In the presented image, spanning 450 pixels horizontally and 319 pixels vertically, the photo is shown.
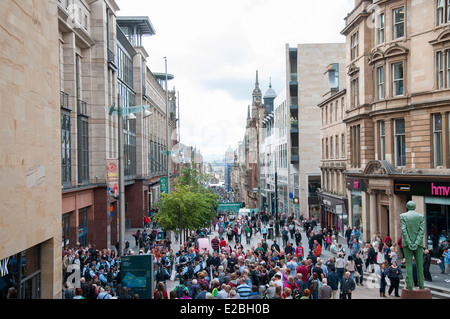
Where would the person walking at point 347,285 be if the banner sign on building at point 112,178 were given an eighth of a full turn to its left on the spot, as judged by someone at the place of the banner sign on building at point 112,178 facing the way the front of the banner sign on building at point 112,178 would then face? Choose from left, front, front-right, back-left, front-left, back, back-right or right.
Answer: front

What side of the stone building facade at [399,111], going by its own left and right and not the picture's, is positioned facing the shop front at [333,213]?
right

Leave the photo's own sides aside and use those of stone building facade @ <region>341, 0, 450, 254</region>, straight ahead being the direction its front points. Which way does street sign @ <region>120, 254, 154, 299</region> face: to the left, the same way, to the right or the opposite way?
to the left

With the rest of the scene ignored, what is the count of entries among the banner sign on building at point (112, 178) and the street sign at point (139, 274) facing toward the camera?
2

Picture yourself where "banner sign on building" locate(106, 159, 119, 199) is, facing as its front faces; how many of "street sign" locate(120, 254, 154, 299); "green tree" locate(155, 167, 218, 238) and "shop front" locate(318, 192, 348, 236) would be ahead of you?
1

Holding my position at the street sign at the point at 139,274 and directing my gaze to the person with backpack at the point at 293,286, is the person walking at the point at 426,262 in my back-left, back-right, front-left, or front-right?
front-left

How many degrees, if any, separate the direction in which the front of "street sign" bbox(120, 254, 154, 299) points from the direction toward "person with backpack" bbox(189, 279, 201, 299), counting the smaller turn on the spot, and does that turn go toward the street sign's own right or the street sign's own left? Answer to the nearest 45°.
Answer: approximately 45° to the street sign's own left

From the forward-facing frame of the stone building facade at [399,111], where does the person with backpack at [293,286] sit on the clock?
The person with backpack is roughly at 11 o'clock from the stone building facade.

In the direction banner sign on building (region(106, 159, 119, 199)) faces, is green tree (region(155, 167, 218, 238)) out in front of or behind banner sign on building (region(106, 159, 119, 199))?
behind

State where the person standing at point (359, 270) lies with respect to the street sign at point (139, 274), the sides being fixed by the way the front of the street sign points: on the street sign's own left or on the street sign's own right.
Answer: on the street sign's own left

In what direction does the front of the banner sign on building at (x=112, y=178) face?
toward the camera

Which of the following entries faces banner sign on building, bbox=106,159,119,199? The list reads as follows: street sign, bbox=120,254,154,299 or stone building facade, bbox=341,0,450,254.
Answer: the stone building facade

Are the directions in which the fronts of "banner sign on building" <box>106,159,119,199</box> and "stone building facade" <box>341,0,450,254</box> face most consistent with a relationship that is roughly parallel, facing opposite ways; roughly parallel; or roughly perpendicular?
roughly perpendicular

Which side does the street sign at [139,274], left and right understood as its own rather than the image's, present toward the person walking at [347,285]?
left

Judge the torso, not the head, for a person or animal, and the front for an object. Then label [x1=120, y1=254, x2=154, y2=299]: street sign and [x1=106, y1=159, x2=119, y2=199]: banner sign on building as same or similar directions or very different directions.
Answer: same or similar directions

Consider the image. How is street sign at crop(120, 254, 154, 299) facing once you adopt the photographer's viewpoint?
facing the viewer
